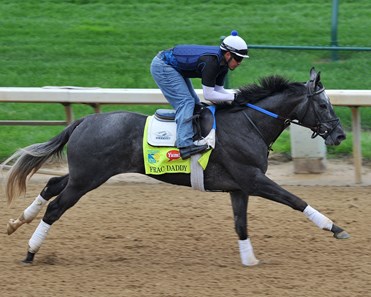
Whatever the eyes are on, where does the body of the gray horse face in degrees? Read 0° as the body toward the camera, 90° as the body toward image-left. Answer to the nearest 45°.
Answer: approximately 270°

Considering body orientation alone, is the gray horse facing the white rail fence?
no
